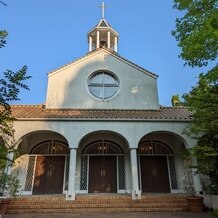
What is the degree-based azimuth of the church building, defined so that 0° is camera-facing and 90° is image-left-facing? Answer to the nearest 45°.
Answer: approximately 0°

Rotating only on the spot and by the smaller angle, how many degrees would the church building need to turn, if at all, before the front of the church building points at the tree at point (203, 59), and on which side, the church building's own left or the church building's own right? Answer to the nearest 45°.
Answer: approximately 45° to the church building's own left
